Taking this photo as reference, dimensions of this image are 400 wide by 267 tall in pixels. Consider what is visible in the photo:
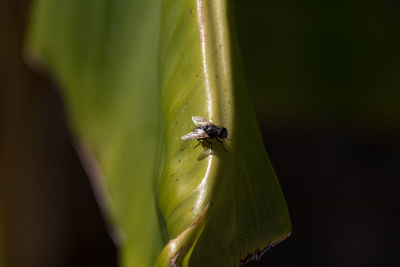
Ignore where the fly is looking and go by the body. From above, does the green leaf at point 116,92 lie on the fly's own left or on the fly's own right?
on the fly's own left

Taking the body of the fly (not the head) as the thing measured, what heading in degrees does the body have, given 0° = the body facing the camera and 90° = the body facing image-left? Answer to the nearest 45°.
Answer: approximately 270°
